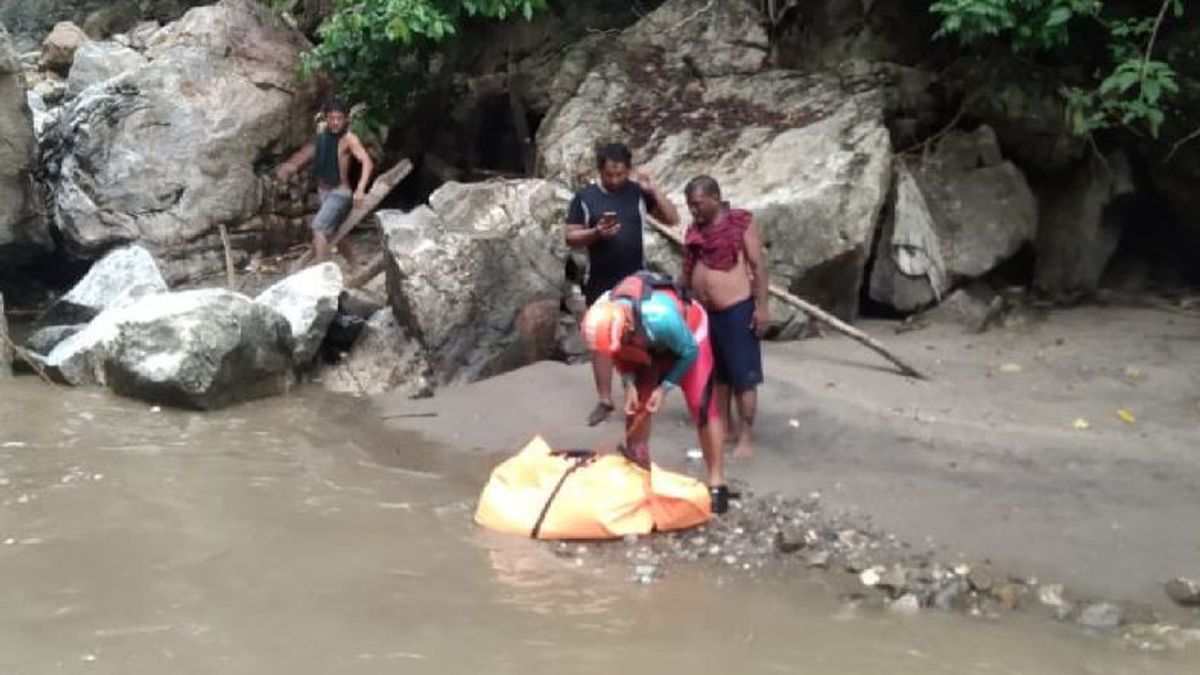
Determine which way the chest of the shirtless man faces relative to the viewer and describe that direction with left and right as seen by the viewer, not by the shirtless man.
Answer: facing the viewer and to the left of the viewer

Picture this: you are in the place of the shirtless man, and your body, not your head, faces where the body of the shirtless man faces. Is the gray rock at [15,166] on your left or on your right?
on your right

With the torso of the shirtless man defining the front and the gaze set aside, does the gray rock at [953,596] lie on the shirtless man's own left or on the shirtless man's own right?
on the shirtless man's own left

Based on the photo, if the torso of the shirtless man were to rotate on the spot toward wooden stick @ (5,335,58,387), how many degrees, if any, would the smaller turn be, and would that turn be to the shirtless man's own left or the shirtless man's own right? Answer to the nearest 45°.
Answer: approximately 90° to the shirtless man's own right

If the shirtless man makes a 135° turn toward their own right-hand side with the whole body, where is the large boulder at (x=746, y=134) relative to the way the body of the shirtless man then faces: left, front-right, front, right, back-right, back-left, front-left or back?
front

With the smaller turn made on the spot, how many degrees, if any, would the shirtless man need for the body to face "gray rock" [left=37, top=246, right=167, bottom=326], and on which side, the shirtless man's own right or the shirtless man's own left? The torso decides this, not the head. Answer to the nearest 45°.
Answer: approximately 90° to the shirtless man's own right

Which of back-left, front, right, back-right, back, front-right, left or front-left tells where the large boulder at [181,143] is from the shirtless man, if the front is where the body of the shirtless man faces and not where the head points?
right

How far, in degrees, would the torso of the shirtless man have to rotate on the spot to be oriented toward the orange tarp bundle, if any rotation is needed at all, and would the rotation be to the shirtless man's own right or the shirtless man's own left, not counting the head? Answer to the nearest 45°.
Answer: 0° — they already face it

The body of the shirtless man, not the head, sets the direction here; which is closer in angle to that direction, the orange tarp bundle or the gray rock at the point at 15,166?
the orange tarp bundle

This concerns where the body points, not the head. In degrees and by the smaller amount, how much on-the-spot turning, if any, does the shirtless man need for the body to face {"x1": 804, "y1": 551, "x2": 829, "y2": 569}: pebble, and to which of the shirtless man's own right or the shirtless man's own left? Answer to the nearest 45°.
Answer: approximately 45° to the shirtless man's own left

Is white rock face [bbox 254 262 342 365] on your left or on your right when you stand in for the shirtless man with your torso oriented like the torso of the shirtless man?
on your right

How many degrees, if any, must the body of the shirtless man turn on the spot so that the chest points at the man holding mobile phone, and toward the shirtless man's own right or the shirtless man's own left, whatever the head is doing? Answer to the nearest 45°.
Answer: approximately 90° to the shirtless man's own right

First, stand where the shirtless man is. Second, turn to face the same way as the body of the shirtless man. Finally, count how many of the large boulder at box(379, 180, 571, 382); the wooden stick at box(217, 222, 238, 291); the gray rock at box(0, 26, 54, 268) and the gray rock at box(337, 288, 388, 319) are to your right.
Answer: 4

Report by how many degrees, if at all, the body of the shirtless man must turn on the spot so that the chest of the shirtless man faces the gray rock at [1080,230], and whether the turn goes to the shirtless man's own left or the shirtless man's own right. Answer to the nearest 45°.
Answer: approximately 180°

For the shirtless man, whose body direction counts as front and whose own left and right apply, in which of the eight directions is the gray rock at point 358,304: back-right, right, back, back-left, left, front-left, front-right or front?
right

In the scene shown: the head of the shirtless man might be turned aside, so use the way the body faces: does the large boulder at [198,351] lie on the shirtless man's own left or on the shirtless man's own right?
on the shirtless man's own right

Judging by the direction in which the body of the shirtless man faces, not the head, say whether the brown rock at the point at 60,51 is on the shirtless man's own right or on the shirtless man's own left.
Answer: on the shirtless man's own right
